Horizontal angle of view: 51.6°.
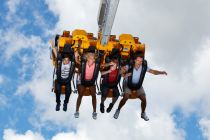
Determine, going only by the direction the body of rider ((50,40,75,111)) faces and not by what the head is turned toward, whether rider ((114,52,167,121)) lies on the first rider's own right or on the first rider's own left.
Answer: on the first rider's own left

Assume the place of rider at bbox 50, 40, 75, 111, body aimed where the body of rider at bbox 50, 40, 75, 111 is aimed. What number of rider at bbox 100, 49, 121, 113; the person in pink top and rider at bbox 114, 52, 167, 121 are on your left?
3

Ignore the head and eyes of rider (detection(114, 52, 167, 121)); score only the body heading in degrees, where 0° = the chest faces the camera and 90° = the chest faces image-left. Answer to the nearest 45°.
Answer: approximately 0°

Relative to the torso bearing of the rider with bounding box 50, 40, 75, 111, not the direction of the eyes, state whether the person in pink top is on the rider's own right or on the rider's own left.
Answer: on the rider's own left

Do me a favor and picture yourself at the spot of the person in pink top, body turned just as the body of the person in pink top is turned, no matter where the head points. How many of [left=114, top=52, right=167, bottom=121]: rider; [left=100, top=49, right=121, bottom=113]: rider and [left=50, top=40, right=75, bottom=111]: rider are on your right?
1

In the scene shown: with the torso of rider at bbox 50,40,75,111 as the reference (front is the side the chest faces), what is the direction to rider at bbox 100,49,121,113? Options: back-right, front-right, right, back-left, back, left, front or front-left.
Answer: left

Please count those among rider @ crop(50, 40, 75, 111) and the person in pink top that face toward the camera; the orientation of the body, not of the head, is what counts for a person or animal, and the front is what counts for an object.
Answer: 2

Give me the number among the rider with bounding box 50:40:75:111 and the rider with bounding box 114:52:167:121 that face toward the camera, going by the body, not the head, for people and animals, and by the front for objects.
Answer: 2
